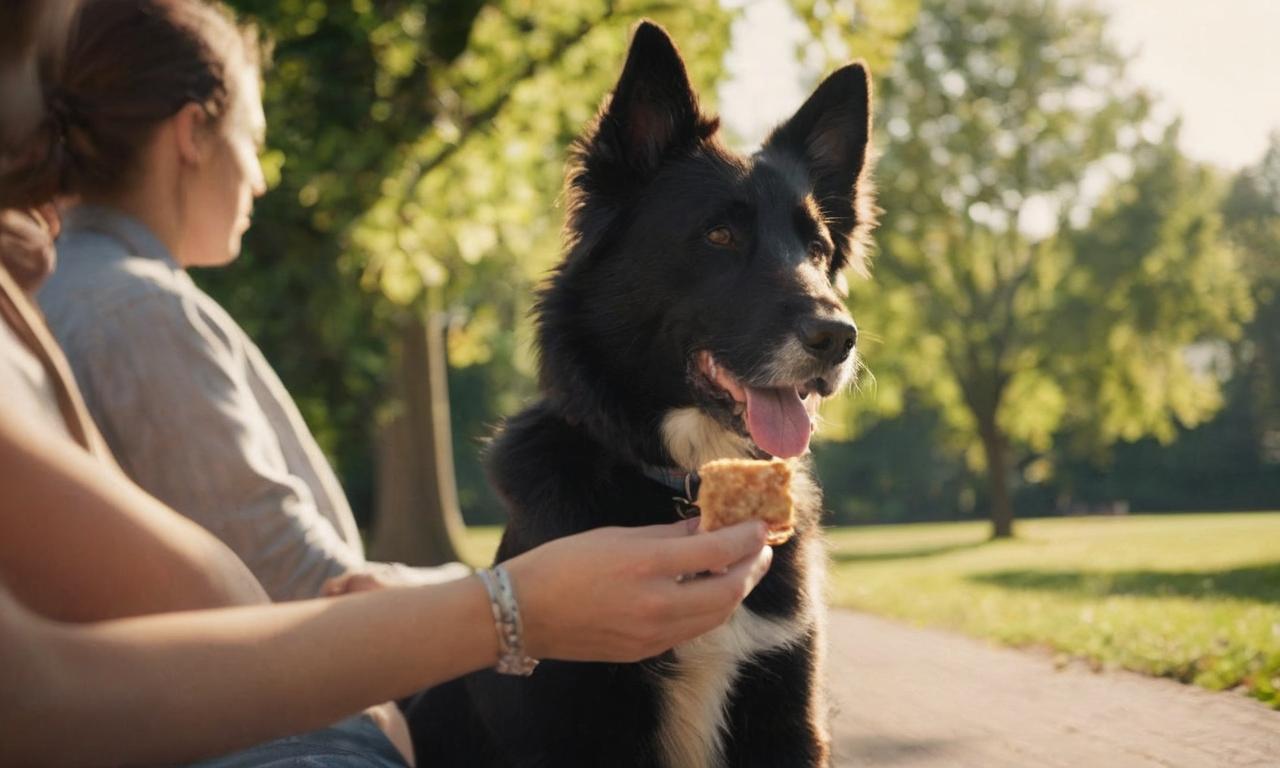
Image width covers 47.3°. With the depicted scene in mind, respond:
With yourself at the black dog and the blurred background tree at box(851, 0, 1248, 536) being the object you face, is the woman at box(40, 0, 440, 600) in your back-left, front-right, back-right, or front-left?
back-left

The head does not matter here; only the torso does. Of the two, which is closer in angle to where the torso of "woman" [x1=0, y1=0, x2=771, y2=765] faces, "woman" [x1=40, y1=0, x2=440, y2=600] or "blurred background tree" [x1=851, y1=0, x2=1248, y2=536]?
the blurred background tree

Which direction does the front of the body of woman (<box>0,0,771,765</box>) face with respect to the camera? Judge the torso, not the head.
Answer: to the viewer's right

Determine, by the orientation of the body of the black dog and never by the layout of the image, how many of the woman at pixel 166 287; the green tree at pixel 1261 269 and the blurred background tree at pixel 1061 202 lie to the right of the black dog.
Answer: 1

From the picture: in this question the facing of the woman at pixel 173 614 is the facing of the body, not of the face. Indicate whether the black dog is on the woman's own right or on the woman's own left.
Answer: on the woman's own left

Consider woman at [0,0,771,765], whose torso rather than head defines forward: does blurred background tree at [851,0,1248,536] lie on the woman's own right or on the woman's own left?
on the woman's own left

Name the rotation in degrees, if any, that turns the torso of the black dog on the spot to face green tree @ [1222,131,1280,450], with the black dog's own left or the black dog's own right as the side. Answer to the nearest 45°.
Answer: approximately 90° to the black dog's own left

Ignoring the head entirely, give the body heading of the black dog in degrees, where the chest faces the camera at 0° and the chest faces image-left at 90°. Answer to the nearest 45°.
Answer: approximately 315°

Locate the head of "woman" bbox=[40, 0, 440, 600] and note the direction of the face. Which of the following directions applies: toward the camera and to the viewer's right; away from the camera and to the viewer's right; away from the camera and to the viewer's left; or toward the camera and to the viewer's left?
away from the camera and to the viewer's right

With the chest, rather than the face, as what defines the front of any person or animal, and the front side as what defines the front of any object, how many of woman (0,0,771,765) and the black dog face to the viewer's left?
0

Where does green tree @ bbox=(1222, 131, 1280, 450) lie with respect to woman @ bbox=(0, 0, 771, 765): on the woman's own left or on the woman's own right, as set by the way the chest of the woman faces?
on the woman's own left

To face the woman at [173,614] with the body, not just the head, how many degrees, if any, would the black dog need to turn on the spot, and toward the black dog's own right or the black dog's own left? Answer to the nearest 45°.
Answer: approximately 45° to the black dog's own right
